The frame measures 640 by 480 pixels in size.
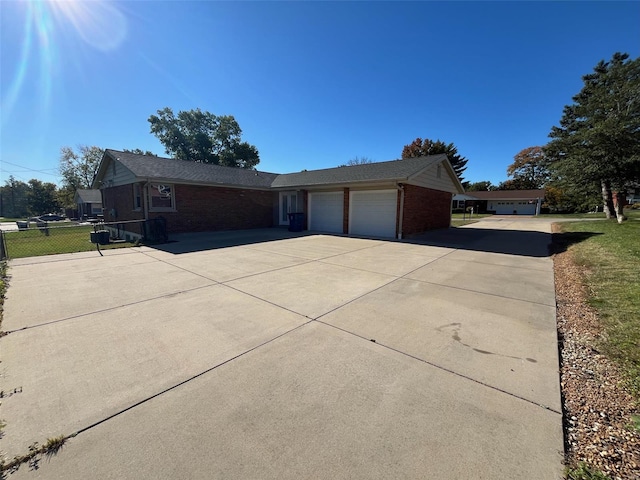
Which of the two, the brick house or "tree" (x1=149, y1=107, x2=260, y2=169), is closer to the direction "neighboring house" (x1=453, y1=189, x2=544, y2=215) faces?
the brick house

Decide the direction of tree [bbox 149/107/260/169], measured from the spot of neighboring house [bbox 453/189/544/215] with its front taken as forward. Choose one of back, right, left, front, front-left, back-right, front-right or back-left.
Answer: front-right

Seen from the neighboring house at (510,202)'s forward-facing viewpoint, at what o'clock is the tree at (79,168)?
The tree is roughly at 2 o'clock from the neighboring house.

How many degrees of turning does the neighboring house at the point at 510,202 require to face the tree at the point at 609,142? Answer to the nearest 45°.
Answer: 0° — it already faces it

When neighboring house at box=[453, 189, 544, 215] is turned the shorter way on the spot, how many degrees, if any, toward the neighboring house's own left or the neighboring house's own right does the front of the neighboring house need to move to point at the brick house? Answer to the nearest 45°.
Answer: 0° — it already faces it

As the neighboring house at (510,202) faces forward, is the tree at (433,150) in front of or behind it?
in front

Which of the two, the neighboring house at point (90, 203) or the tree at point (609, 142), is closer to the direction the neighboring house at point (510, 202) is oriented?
the tree

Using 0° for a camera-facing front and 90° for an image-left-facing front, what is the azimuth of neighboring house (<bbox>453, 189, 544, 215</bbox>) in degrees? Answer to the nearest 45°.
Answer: approximately 0°

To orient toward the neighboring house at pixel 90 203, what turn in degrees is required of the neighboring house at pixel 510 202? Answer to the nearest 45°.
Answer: approximately 45° to its right
